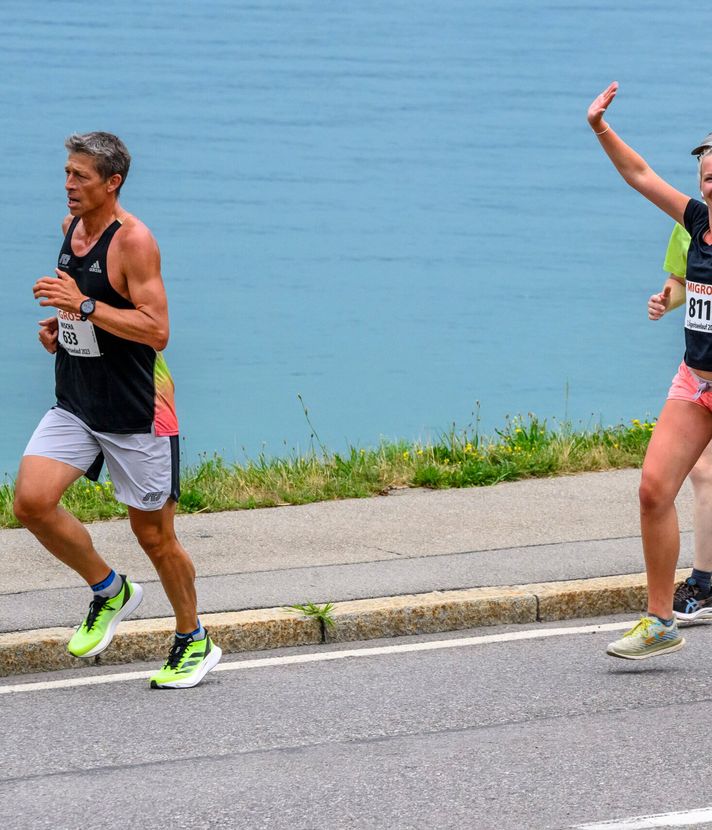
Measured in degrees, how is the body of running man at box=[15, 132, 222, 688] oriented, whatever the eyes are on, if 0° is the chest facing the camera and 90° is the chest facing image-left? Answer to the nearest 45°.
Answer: approximately 45°

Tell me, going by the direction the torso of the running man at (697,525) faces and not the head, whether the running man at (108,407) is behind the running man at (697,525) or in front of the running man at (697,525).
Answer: in front

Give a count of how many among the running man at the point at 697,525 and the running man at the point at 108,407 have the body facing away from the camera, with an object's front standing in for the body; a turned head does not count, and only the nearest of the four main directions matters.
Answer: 0

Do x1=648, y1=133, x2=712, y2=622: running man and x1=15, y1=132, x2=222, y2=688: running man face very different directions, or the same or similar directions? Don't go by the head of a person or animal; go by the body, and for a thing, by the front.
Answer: same or similar directions

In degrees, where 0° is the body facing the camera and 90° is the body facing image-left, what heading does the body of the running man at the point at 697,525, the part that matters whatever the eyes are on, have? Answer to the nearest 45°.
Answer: approximately 45°

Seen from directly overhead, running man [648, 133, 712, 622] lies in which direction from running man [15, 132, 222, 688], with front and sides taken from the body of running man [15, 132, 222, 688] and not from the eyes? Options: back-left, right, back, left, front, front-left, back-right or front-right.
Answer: back-left
